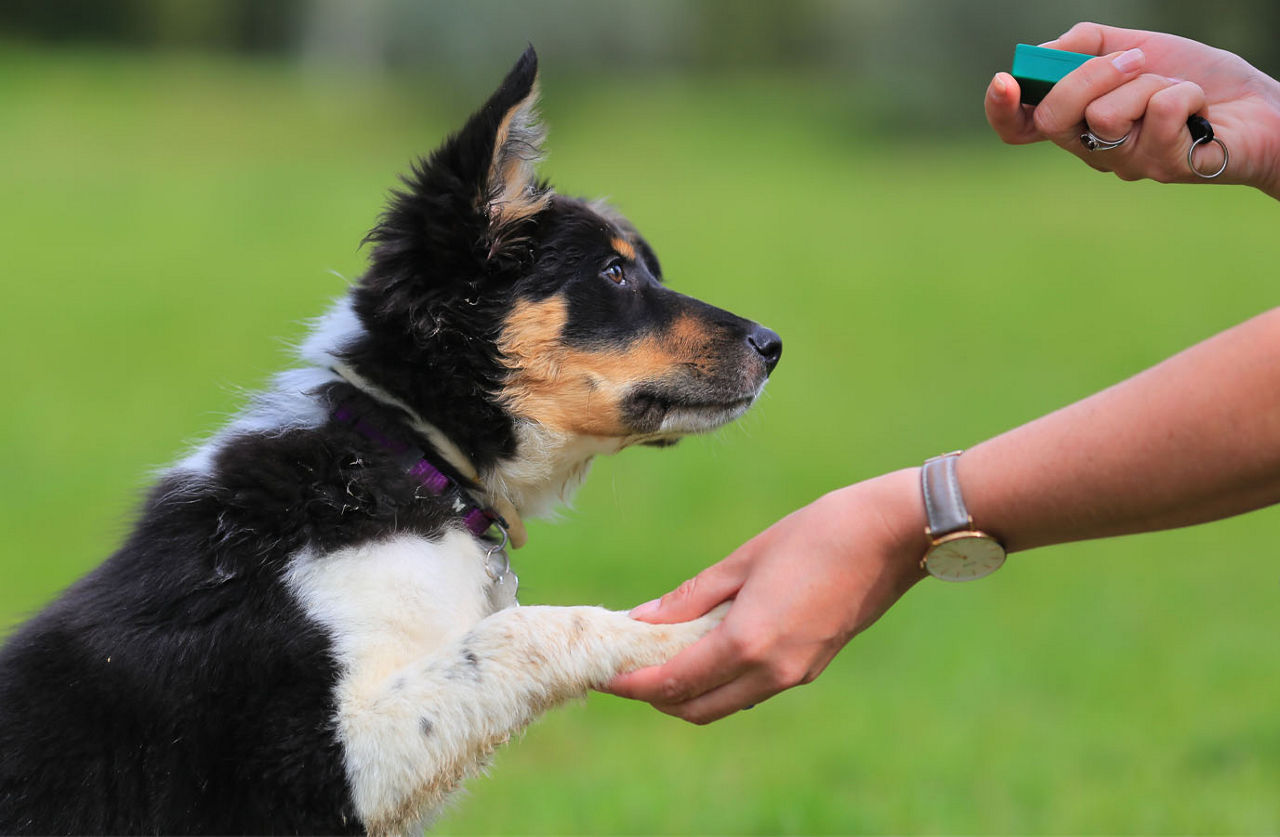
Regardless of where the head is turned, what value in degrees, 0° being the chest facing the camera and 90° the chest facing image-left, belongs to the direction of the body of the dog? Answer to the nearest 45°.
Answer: approximately 270°
